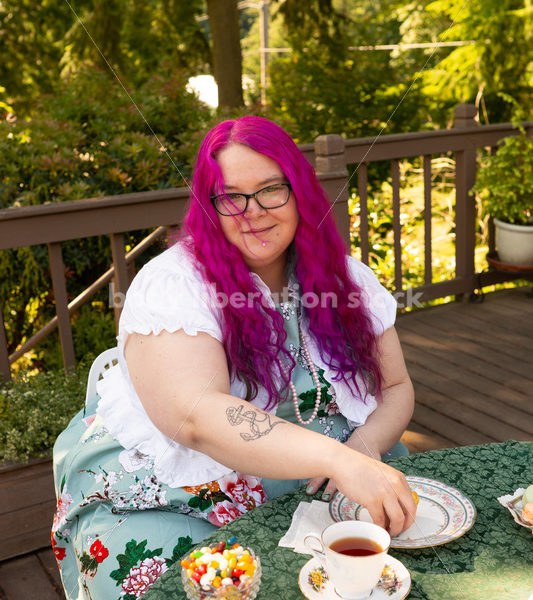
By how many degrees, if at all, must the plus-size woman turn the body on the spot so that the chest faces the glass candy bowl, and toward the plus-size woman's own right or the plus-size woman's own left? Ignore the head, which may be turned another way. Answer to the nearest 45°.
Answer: approximately 45° to the plus-size woman's own right

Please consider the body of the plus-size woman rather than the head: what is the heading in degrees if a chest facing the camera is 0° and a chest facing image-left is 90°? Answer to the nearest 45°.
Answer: approximately 315°

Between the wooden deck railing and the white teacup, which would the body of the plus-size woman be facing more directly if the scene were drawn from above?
the white teacup

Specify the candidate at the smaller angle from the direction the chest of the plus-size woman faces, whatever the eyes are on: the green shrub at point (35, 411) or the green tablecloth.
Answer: the green tablecloth

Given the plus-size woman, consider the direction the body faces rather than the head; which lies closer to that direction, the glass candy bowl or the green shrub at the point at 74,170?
the glass candy bowl

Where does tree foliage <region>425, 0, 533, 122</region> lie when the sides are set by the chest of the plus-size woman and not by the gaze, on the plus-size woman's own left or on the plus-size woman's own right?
on the plus-size woman's own left

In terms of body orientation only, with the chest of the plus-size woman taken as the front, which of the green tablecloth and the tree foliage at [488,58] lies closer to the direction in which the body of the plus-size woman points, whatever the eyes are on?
the green tablecloth

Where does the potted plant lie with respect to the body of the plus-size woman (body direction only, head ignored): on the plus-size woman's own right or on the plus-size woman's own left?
on the plus-size woman's own left
